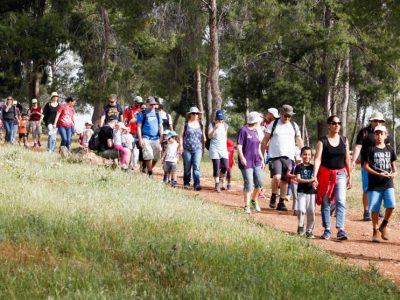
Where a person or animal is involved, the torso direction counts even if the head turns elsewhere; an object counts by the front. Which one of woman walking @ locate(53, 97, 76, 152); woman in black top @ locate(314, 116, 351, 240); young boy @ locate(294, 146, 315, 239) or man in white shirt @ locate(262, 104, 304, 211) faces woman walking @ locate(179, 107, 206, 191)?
woman walking @ locate(53, 97, 76, 152)

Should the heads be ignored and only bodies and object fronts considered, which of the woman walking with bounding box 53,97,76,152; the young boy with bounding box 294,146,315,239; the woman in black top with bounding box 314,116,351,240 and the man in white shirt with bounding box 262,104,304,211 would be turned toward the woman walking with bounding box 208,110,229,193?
the woman walking with bounding box 53,97,76,152

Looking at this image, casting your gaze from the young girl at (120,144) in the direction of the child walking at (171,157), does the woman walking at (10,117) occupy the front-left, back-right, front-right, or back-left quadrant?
back-left

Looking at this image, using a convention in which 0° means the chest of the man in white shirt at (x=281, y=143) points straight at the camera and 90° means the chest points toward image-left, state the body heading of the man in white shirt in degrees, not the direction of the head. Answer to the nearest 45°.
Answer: approximately 0°

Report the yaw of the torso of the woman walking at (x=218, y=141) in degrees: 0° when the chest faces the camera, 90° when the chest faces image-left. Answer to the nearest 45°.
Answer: approximately 0°

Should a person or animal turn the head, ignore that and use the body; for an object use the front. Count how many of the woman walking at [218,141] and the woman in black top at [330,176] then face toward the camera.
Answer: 2

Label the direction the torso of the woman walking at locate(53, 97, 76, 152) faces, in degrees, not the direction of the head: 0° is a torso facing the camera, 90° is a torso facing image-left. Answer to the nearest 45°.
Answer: approximately 315°
